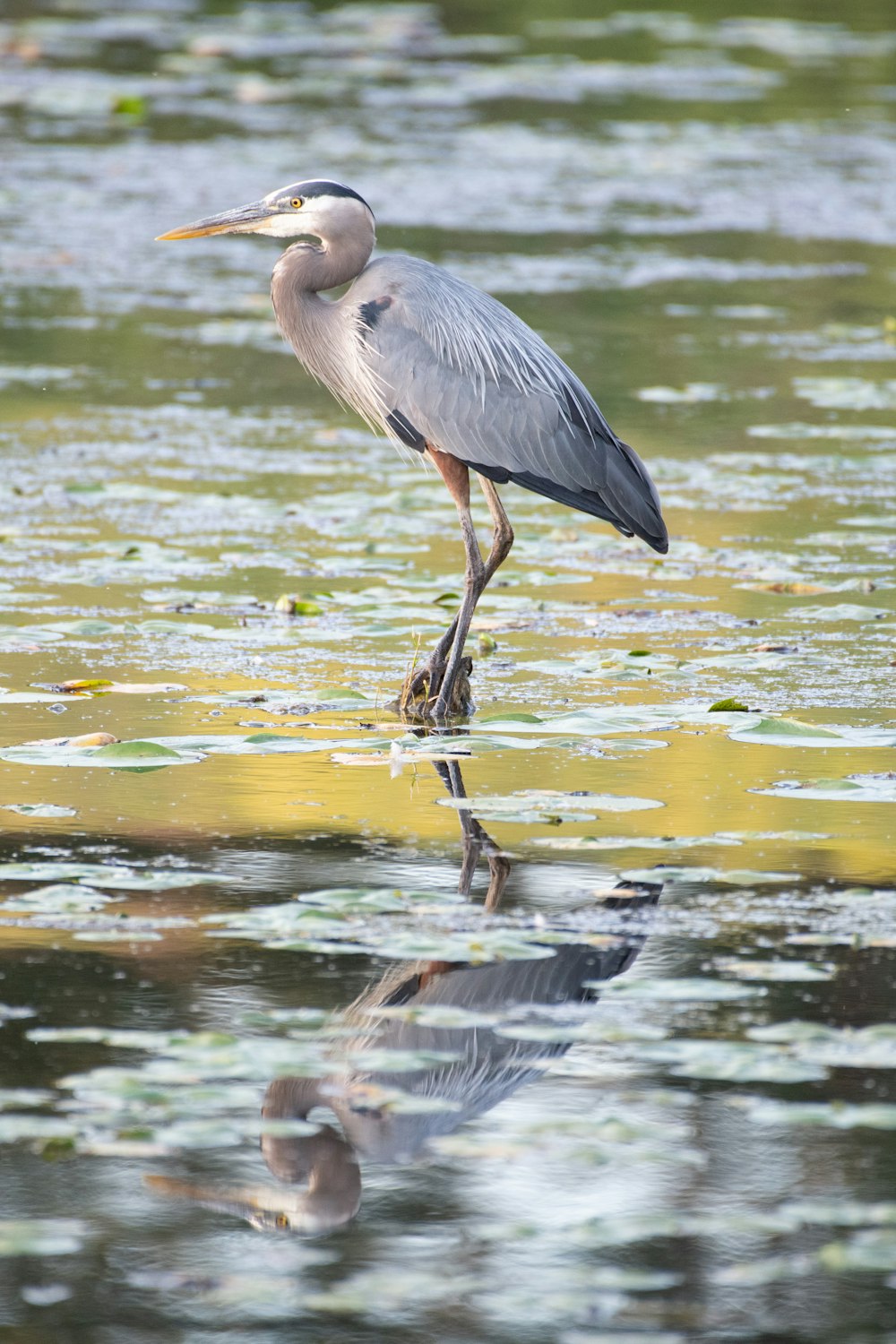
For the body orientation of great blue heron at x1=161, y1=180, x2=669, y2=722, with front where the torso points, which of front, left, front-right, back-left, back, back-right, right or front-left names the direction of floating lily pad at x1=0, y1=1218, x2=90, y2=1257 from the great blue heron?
left

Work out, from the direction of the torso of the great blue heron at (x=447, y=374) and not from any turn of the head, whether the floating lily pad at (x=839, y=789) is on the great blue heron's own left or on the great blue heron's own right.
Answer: on the great blue heron's own left

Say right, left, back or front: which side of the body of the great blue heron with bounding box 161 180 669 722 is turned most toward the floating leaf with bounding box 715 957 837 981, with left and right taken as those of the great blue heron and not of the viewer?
left

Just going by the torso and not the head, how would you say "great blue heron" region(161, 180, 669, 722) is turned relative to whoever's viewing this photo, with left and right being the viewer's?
facing to the left of the viewer

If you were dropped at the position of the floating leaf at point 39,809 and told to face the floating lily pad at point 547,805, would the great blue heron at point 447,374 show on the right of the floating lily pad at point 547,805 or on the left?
left

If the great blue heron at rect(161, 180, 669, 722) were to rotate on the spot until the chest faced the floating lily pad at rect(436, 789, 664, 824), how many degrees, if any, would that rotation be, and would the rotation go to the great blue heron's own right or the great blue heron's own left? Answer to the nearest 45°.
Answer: approximately 90° to the great blue heron's own left

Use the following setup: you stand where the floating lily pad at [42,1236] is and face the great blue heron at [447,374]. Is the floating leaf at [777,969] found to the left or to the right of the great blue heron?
right

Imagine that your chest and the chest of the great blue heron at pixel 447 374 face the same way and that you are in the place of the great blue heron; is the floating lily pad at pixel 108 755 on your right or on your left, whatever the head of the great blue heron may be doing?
on your left

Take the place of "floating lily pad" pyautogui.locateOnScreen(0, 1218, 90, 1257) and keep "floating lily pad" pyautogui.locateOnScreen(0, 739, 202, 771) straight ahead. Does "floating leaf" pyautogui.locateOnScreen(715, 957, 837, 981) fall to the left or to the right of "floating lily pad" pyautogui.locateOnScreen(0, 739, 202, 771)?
right

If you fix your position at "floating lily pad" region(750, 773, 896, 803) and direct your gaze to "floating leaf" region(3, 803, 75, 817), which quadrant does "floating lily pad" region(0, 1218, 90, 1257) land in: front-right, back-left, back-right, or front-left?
front-left
